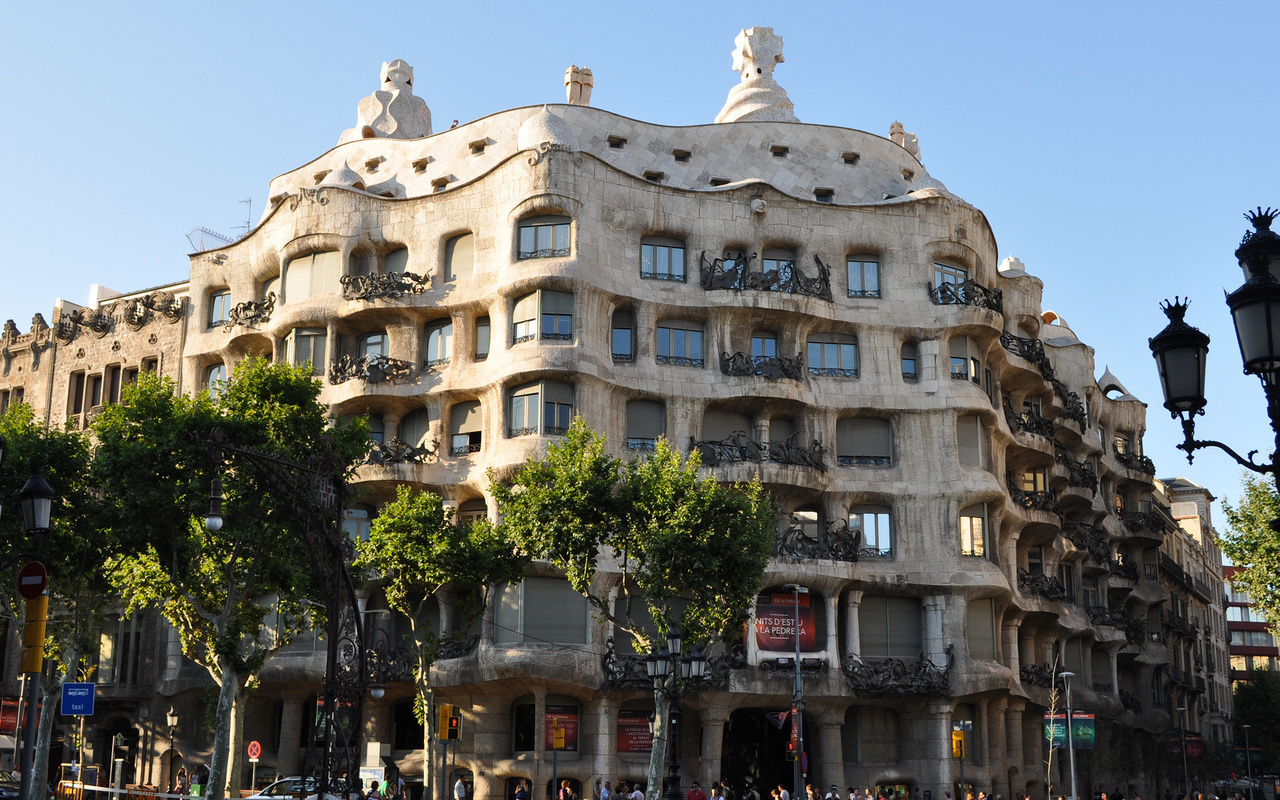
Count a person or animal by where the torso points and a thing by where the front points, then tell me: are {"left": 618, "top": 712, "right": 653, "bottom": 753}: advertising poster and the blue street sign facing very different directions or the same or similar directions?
same or similar directions

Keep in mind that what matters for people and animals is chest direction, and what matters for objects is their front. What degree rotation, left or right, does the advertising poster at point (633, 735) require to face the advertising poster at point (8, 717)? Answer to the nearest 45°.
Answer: approximately 45° to its right

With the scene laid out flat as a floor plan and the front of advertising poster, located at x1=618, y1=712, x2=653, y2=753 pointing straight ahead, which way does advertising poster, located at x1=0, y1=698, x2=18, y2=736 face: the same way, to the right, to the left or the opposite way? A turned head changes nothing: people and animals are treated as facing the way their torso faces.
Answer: the same way

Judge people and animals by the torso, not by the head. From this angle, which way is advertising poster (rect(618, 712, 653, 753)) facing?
toward the camera

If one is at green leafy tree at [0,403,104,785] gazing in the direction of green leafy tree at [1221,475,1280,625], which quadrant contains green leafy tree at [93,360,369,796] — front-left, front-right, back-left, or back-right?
front-right

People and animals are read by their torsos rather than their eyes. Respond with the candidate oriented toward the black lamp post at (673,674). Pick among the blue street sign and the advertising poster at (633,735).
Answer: the advertising poster

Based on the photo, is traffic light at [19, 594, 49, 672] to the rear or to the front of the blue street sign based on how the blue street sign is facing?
to the front

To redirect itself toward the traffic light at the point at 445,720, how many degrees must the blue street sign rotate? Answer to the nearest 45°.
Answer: approximately 135° to its left

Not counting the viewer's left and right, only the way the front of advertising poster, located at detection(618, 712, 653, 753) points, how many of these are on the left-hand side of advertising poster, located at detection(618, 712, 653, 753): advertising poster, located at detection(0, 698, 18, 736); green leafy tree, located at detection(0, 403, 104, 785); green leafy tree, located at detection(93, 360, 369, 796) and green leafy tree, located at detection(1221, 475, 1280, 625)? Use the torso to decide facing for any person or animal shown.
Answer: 1

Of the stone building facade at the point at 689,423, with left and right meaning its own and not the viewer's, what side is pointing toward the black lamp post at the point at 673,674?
front

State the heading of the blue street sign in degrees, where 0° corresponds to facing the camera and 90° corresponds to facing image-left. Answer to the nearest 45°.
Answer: approximately 0°

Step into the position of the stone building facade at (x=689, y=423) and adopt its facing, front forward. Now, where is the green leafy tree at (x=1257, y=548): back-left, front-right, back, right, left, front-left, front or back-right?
left

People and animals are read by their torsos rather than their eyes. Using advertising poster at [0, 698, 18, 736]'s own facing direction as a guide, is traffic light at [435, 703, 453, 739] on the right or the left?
on its left

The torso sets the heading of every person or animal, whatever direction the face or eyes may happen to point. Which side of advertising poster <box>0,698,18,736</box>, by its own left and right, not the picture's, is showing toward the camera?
front

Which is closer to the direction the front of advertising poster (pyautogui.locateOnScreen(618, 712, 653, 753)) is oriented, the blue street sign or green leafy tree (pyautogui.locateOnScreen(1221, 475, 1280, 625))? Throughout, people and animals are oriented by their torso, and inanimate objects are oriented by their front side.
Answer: the blue street sign

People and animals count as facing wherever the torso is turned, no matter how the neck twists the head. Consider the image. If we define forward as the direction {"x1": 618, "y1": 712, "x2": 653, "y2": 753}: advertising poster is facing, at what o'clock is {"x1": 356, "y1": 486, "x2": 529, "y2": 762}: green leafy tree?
The green leafy tree is roughly at 1 o'clock from the advertising poster.

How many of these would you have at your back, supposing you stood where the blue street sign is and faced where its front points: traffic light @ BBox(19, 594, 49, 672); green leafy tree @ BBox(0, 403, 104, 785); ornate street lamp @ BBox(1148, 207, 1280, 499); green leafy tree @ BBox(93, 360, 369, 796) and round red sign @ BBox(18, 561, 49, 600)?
2
